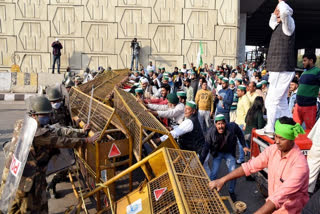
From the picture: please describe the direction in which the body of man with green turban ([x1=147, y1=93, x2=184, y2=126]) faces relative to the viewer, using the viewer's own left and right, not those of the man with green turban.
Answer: facing to the left of the viewer

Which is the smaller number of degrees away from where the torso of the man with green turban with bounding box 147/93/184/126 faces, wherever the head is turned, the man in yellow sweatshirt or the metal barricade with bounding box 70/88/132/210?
the metal barricade

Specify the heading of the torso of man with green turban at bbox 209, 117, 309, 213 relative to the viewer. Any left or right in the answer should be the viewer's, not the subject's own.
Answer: facing the viewer and to the left of the viewer

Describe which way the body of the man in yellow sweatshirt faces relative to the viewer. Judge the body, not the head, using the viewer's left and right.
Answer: facing the viewer

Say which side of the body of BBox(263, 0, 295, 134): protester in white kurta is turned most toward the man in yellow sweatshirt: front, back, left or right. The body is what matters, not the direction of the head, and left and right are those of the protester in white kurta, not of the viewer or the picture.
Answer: right

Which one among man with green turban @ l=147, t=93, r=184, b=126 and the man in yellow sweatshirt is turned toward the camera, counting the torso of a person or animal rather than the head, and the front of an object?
the man in yellow sweatshirt

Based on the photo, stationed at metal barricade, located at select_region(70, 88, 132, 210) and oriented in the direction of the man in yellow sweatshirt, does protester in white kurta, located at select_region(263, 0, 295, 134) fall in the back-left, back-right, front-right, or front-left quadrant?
front-right

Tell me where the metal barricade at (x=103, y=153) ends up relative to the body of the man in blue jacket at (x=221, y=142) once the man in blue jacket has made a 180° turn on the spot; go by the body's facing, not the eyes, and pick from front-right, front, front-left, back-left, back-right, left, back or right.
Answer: back-left

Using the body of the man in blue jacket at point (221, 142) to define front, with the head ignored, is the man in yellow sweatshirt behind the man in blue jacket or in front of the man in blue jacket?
behind

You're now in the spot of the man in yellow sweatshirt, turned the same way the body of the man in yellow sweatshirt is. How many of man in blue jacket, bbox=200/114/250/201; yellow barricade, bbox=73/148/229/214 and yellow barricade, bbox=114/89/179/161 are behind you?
0

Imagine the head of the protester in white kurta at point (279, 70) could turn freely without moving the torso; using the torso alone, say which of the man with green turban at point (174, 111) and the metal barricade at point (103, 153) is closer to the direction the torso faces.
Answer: the metal barricade

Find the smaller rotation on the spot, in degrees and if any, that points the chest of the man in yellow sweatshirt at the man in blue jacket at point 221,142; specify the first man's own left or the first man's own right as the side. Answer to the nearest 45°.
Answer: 0° — they already face them
